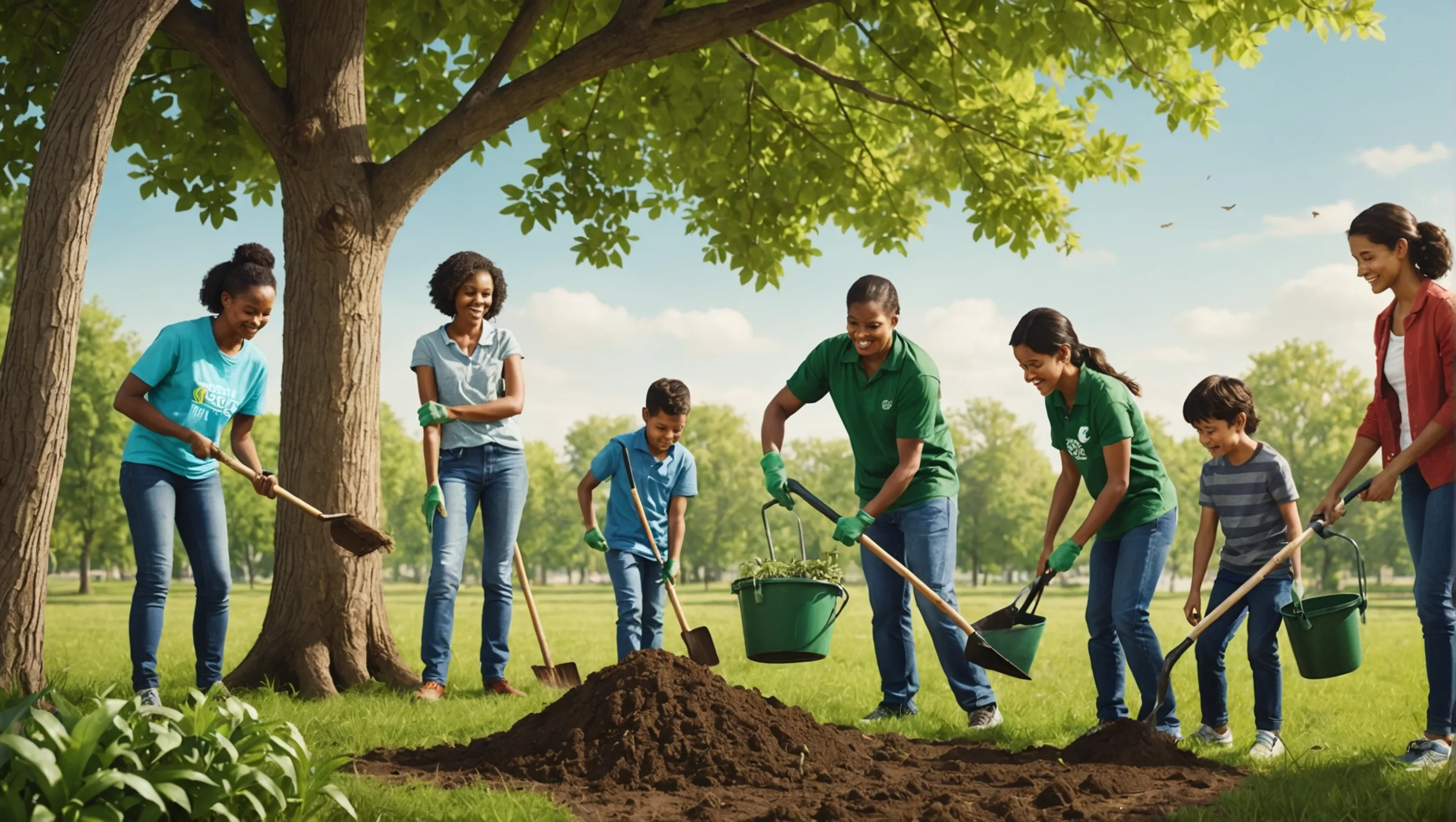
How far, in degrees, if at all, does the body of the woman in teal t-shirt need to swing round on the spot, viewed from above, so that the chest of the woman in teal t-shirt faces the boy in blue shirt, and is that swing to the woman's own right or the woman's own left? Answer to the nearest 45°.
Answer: approximately 45° to the woman's own left

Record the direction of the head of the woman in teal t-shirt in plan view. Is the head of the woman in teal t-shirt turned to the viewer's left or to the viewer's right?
to the viewer's right

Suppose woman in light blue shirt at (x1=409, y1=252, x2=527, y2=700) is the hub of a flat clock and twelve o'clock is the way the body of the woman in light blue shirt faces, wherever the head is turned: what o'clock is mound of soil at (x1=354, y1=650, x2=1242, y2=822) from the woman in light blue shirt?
The mound of soil is roughly at 11 o'clock from the woman in light blue shirt.

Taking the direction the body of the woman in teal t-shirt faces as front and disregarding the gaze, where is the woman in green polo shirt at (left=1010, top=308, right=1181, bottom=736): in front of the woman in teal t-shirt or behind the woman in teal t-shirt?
in front

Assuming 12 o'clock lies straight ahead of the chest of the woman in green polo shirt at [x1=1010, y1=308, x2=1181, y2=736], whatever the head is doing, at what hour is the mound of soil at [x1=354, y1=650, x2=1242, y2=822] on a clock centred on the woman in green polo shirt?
The mound of soil is roughly at 12 o'clock from the woman in green polo shirt.

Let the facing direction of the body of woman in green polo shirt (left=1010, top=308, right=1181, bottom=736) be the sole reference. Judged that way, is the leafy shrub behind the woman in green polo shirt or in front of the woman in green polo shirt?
in front

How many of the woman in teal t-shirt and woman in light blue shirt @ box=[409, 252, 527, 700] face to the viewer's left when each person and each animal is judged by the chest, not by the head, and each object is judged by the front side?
0

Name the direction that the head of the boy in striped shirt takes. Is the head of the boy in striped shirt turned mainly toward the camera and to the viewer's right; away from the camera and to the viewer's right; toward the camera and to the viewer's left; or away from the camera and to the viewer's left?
toward the camera and to the viewer's left

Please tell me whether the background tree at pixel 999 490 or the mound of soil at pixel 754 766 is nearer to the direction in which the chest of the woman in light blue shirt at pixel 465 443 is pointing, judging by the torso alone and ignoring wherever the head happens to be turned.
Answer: the mound of soil

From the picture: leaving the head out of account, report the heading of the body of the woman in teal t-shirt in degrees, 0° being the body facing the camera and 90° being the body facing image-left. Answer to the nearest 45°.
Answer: approximately 315°

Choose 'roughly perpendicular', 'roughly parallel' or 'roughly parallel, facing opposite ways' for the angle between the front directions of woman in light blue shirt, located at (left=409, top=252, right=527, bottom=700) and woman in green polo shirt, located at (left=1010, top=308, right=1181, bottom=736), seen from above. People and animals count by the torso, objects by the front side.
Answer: roughly perpendicular

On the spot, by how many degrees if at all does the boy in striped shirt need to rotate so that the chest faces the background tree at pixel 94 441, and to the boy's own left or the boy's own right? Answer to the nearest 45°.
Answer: approximately 90° to the boy's own right
